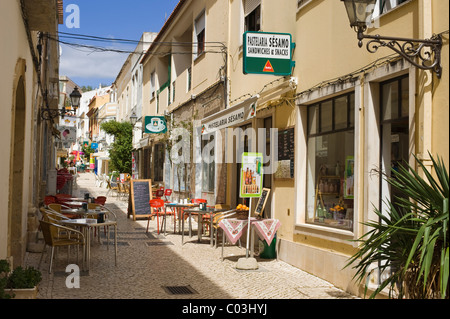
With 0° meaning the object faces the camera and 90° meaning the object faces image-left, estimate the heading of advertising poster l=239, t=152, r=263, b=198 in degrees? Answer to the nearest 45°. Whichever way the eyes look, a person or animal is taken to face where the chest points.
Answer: approximately 0°

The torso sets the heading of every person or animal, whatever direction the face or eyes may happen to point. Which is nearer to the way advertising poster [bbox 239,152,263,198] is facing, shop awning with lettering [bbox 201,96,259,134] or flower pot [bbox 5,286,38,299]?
the flower pot

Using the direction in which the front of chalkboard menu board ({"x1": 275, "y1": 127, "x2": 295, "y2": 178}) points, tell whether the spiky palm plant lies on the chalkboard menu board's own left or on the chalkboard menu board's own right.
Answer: on the chalkboard menu board's own left

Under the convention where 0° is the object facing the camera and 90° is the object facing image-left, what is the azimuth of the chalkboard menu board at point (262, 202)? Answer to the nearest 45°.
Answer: approximately 45°

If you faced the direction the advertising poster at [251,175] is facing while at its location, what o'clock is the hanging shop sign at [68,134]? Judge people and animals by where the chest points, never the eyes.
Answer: The hanging shop sign is roughly at 5 o'clock from the advertising poster.

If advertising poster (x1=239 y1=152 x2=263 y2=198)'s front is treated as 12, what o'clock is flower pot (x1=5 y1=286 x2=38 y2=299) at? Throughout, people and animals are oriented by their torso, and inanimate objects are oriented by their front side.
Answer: The flower pot is roughly at 1 o'clock from the advertising poster.

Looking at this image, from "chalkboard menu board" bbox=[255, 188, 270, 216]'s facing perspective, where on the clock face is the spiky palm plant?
The spiky palm plant is roughly at 10 o'clock from the chalkboard menu board.

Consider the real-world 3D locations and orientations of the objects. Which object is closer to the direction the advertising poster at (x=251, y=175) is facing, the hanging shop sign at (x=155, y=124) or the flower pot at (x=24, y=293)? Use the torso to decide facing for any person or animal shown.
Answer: the flower pot

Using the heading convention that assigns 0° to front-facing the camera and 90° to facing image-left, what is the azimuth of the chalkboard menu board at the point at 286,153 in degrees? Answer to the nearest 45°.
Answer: approximately 45°

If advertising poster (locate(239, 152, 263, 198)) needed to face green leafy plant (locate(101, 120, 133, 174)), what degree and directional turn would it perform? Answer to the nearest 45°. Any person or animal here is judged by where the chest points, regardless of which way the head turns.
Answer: approximately 180°
